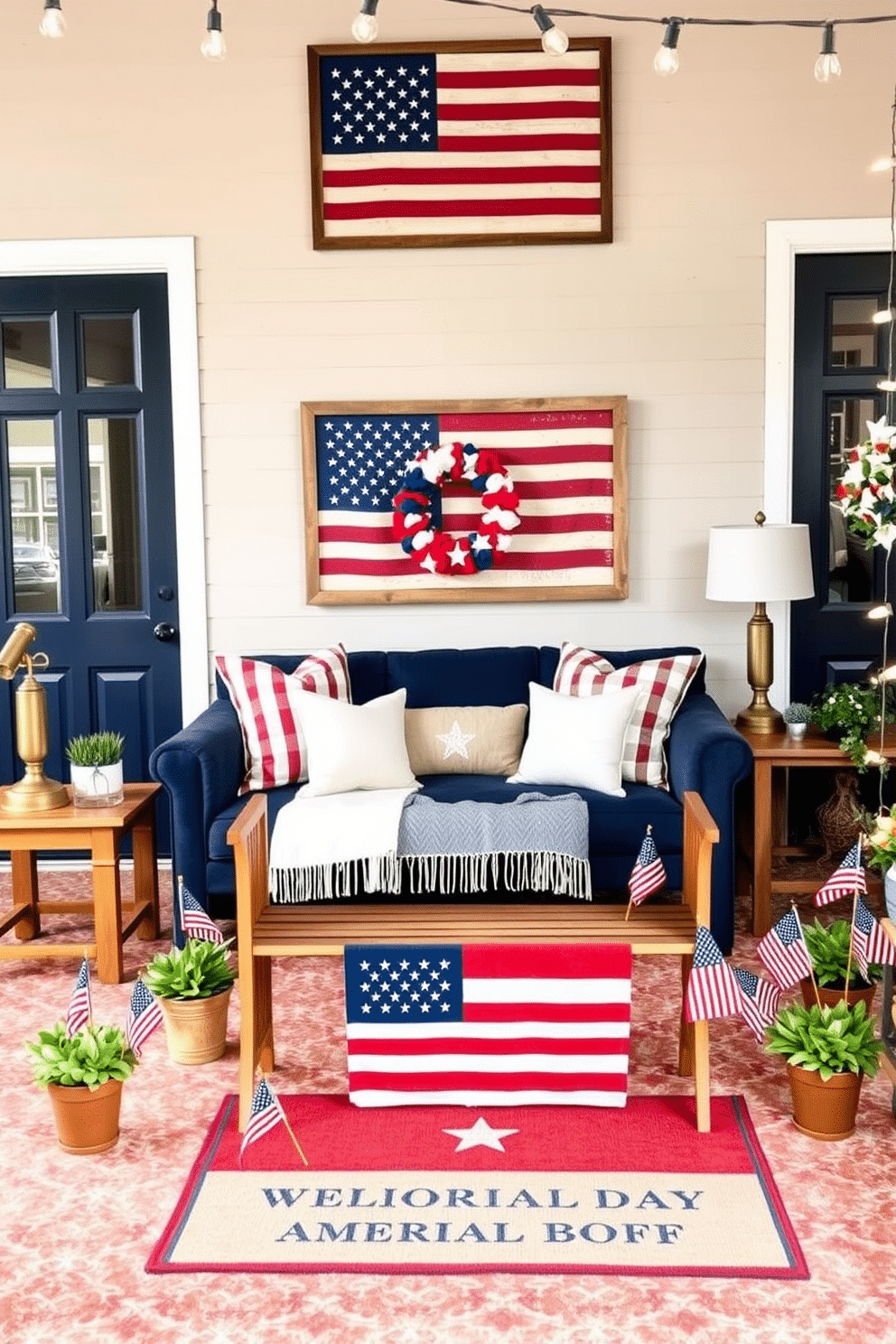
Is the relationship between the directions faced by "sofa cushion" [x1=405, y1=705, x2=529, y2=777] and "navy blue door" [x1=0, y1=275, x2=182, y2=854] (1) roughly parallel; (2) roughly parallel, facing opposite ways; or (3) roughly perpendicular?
roughly parallel

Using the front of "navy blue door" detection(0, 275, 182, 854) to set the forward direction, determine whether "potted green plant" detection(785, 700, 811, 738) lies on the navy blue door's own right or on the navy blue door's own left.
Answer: on the navy blue door's own left

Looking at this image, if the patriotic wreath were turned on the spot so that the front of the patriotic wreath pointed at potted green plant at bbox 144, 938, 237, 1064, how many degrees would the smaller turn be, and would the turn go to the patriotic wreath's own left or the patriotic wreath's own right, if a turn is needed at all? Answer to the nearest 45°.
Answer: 0° — it already faces it

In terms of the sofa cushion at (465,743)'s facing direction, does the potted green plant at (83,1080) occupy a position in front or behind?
in front

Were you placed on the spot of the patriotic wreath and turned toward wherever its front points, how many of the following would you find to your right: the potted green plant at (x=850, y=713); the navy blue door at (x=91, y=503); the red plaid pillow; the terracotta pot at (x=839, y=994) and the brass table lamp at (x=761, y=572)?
1

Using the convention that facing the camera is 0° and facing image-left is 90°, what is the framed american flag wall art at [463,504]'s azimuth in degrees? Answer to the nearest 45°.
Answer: approximately 0°

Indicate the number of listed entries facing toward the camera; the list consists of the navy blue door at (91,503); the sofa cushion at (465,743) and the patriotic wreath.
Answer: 3

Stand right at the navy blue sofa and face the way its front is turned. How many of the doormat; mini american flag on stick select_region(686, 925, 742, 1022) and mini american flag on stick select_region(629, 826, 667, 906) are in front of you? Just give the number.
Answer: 3

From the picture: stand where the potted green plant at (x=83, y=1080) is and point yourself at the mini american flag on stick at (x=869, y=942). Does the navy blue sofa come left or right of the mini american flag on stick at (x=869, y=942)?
left

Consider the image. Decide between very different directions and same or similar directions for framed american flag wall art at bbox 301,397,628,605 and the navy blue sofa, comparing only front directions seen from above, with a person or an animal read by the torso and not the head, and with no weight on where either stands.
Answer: same or similar directions

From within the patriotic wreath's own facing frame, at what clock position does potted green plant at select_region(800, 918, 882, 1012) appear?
The potted green plant is roughly at 11 o'clock from the patriotic wreath.

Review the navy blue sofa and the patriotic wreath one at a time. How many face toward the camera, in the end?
2

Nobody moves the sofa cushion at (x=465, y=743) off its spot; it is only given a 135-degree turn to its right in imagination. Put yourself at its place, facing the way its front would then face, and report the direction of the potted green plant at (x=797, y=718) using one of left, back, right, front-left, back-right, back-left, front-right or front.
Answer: back-right

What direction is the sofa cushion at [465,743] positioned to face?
toward the camera

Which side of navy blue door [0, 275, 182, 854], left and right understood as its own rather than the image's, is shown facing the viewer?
front

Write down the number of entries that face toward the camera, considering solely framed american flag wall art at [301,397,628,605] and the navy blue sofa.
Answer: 2

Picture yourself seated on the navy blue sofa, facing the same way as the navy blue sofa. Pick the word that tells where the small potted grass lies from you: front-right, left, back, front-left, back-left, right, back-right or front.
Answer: right

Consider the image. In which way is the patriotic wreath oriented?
toward the camera

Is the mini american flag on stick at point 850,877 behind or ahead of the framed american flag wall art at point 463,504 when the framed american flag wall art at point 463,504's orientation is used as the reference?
ahead
